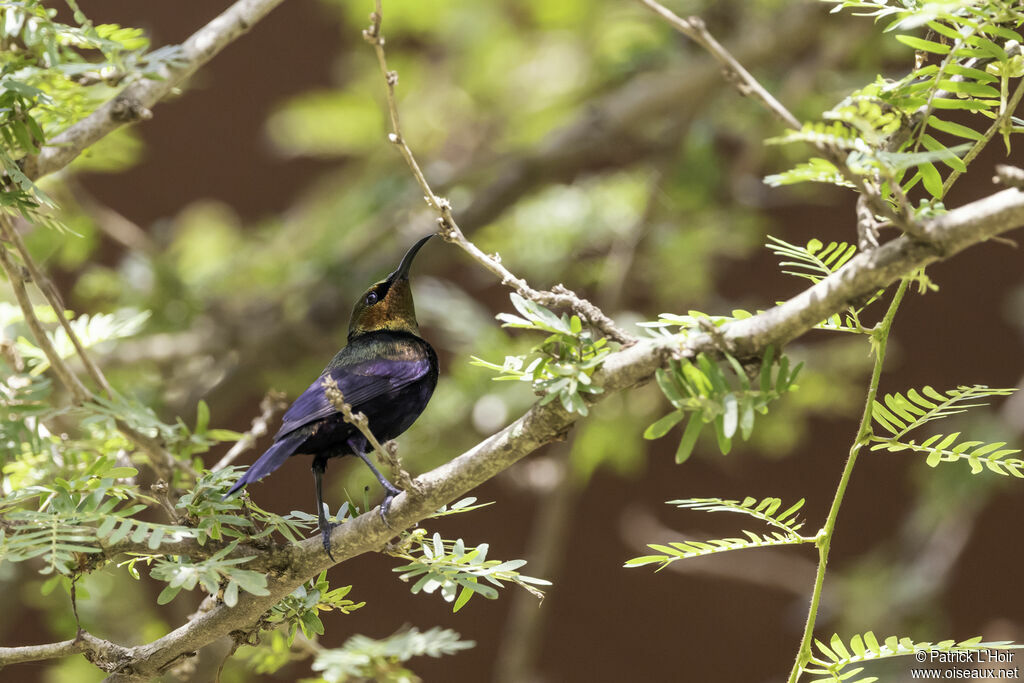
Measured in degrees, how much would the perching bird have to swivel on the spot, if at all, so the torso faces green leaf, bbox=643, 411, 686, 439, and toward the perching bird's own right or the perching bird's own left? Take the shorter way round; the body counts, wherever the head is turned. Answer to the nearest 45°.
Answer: approximately 90° to the perching bird's own right

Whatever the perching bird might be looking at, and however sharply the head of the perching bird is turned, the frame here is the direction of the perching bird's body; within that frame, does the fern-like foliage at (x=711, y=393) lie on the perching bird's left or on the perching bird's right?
on the perching bird's right

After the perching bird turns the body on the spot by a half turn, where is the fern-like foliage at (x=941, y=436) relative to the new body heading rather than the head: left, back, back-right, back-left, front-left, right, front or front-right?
back-left
